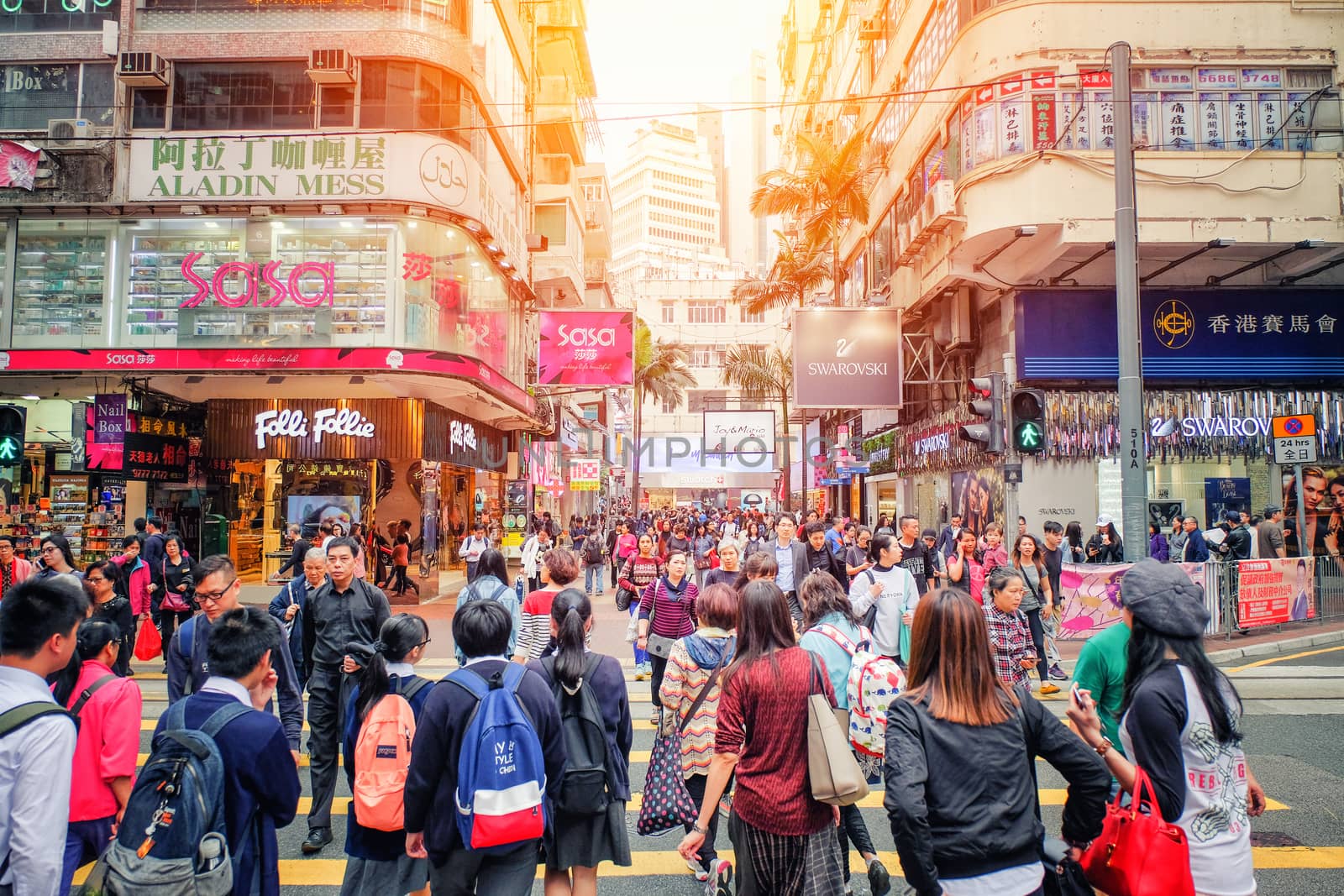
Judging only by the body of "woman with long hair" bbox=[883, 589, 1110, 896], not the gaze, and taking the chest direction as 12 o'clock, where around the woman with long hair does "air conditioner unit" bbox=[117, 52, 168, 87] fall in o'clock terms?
The air conditioner unit is roughly at 10 o'clock from the woman with long hair.

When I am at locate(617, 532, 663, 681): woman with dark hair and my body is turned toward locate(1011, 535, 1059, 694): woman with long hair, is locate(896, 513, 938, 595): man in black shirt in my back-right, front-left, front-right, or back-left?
front-left

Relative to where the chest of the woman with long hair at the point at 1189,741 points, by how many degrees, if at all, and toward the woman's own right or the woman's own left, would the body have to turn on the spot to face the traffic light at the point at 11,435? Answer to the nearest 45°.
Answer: approximately 45° to the woman's own left

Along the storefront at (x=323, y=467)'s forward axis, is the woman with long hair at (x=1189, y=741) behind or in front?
in front

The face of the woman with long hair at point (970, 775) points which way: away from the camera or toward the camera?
away from the camera

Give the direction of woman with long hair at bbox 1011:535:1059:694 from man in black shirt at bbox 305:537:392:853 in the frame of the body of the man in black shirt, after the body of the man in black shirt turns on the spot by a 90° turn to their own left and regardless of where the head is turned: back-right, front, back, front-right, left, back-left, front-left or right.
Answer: front

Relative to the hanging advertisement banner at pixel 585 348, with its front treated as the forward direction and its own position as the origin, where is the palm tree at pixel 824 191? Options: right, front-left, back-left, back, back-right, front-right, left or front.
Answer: back-left

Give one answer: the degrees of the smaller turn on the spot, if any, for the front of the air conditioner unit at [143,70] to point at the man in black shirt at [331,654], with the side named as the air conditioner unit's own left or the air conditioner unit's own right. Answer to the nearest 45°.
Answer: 0° — it already faces them

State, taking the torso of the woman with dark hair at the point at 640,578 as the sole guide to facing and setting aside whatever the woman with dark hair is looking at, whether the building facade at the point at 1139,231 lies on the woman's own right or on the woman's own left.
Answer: on the woman's own left

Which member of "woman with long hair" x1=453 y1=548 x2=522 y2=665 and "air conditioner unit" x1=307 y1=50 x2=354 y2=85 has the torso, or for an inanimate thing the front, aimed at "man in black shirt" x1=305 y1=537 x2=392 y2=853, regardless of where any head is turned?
the air conditioner unit

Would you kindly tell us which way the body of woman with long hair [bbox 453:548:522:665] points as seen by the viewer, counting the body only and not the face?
away from the camera

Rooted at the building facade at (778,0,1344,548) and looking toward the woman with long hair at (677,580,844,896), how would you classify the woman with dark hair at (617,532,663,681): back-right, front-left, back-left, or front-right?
front-right

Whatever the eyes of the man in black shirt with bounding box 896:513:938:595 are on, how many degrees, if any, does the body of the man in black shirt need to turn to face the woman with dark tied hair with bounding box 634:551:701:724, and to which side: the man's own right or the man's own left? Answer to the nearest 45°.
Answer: approximately 45° to the man's own right

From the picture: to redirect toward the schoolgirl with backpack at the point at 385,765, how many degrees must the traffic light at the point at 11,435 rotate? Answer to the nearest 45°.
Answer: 0° — it already faces them

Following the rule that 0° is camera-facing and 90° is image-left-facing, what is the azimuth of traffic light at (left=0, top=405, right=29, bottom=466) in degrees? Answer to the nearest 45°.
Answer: approximately 0°

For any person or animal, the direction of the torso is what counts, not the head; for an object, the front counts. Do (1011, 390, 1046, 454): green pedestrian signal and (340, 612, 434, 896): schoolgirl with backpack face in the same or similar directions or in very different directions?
very different directions

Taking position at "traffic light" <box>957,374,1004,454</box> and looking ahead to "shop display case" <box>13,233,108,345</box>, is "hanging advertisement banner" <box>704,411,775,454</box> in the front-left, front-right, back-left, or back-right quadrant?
front-right

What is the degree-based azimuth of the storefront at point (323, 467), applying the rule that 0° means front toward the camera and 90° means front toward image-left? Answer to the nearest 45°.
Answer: approximately 0°

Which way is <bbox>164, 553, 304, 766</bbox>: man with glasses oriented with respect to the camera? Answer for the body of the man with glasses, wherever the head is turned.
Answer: toward the camera

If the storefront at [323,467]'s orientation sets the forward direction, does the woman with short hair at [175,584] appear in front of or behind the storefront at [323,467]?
in front

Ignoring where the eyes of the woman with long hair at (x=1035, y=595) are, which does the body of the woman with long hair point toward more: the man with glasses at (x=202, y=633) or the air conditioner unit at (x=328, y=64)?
the man with glasses

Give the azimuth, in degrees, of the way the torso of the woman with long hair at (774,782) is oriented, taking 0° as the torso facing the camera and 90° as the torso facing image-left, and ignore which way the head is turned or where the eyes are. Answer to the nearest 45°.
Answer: approximately 180°

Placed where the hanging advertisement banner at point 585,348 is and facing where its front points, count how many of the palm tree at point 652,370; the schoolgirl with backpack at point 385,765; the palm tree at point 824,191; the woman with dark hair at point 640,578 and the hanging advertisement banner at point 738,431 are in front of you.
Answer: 2
